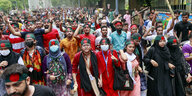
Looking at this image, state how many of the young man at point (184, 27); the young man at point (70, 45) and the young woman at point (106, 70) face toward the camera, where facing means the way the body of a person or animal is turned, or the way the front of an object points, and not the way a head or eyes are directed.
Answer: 3

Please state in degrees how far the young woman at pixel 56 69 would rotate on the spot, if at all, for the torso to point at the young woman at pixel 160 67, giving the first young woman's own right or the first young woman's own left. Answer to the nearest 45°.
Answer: approximately 90° to the first young woman's own left

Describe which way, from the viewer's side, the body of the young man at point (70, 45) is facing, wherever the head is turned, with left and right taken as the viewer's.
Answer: facing the viewer

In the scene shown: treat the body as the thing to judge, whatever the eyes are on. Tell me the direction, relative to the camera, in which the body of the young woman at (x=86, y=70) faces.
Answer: toward the camera

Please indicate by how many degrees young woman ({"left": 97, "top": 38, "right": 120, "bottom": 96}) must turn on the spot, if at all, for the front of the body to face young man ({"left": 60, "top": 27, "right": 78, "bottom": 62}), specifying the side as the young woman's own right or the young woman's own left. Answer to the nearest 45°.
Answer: approximately 135° to the young woman's own right

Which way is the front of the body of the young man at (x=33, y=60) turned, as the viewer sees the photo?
toward the camera

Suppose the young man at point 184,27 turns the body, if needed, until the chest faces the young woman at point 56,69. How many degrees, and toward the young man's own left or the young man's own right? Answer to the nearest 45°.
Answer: approximately 45° to the young man's own right

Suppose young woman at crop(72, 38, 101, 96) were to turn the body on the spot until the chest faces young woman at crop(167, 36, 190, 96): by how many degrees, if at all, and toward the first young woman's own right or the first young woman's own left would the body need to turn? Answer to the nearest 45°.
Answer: approximately 90° to the first young woman's own left
